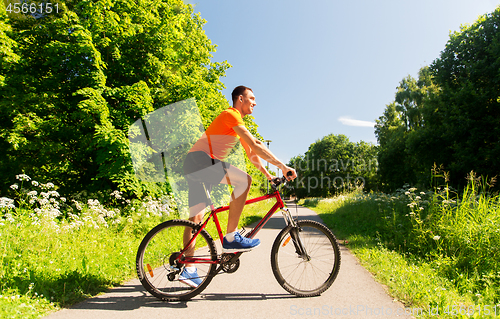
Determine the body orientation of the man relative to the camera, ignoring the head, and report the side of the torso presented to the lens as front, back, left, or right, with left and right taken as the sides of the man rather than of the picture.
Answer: right

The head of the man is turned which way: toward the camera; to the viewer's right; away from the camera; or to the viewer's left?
to the viewer's right

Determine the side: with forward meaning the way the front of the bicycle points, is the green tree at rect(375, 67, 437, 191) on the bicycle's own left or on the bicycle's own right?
on the bicycle's own left

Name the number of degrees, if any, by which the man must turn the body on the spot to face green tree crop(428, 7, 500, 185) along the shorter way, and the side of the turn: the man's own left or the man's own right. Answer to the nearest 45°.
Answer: approximately 45° to the man's own left

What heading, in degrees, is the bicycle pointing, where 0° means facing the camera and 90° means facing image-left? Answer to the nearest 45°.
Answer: approximately 270°
